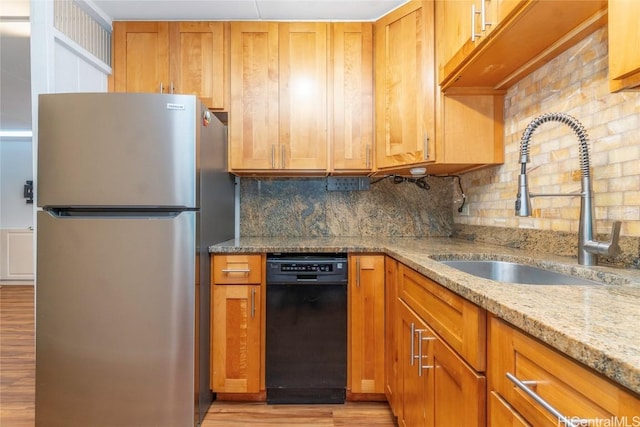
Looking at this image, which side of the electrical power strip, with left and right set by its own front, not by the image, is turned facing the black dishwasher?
front

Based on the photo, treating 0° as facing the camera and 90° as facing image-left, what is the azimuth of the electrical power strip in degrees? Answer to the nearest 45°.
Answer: approximately 0°

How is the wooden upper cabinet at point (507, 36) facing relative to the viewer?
to the viewer's left

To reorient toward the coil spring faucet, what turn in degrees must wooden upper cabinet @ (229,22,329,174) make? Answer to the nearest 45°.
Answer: approximately 45° to its left

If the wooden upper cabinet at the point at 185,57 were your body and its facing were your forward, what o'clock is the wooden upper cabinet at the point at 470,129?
the wooden upper cabinet at the point at 470,129 is roughly at 10 o'clock from the wooden upper cabinet at the point at 185,57.

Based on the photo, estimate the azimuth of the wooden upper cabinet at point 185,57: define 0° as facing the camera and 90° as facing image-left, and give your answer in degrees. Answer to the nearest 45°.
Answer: approximately 0°
